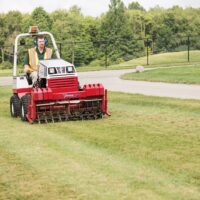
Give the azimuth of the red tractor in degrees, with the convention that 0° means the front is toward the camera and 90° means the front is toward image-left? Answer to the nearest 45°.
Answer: approximately 315°
